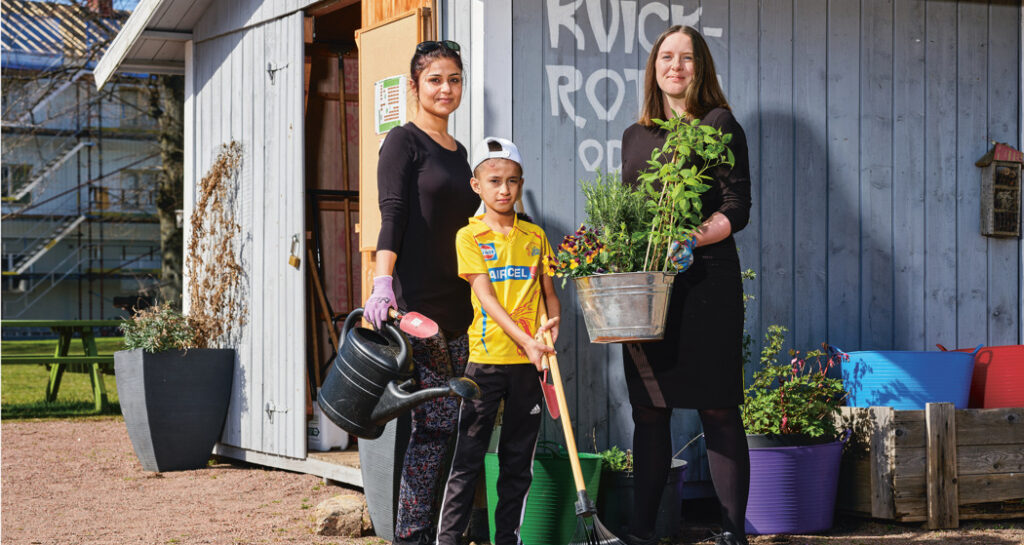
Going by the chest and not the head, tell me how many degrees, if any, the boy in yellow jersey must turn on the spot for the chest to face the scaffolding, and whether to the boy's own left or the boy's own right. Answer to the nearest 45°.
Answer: approximately 135° to the boy's own right

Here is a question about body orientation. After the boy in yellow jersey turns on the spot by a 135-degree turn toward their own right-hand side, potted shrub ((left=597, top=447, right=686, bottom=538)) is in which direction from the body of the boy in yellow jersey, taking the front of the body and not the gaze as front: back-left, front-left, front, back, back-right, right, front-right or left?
right

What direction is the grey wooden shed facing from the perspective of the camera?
toward the camera

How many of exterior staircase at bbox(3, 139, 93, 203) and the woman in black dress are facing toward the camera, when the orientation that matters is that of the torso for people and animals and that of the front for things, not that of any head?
1

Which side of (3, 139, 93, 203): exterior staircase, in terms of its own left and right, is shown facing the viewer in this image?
left

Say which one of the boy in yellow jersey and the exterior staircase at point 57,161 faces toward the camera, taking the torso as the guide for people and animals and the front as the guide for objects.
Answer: the boy in yellow jersey

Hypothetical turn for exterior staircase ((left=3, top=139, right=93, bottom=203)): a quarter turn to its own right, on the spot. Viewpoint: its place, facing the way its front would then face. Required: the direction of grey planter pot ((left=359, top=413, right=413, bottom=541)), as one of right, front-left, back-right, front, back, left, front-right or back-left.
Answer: back

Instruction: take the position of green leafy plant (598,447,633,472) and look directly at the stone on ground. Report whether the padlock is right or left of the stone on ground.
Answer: right

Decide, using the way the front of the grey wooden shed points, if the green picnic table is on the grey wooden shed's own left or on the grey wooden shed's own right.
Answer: on the grey wooden shed's own right

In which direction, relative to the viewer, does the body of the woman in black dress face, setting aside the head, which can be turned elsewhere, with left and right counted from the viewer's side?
facing the viewer
